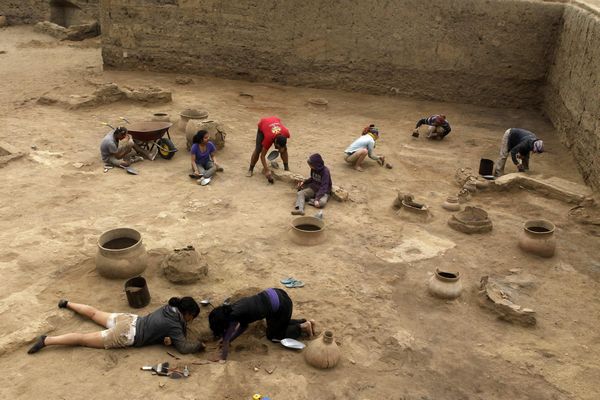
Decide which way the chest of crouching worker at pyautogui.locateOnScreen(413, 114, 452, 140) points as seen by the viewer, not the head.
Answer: to the viewer's left

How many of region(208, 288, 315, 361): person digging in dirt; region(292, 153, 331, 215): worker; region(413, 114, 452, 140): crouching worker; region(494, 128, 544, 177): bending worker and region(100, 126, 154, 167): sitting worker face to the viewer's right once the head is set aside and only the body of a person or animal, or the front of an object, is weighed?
2

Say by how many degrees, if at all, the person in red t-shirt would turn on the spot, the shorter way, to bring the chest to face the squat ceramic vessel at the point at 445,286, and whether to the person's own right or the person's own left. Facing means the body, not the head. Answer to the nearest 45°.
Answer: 0° — they already face it

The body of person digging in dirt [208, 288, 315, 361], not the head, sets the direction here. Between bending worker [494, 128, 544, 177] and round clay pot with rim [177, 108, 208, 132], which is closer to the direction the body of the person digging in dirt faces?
the round clay pot with rim

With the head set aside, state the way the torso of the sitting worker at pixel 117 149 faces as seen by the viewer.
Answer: to the viewer's right

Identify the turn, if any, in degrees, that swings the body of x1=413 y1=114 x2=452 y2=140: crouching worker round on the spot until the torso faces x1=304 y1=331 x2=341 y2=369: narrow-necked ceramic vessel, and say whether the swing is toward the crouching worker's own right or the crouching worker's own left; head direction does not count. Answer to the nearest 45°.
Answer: approximately 90° to the crouching worker's own left

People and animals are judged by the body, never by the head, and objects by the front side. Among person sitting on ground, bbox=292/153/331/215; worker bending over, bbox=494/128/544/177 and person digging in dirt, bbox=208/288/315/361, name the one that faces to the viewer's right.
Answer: worker bending over, bbox=494/128/544/177

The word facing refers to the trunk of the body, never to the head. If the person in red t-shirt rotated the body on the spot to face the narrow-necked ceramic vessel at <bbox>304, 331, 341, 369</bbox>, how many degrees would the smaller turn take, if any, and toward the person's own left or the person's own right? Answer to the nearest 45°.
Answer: approximately 45° to the person's own right

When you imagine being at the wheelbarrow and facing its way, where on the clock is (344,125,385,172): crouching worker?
The crouching worker is roughly at 11 o'clock from the wheelbarrow.

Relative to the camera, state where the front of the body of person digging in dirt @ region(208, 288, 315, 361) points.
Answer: to the viewer's left

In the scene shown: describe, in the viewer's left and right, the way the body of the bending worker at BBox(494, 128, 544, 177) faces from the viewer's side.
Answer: facing to the right of the viewer

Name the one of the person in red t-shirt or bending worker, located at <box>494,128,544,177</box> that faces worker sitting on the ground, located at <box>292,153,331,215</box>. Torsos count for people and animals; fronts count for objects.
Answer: the person in red t-shirt

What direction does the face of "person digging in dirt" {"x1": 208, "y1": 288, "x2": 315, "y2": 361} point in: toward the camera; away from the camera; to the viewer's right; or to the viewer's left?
to the viewer's left

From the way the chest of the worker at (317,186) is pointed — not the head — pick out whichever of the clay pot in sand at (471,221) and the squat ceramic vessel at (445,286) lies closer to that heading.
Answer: the squat ceramic vessel

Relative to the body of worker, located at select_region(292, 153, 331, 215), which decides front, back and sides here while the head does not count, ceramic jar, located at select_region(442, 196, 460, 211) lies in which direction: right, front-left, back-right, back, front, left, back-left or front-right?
back-left
